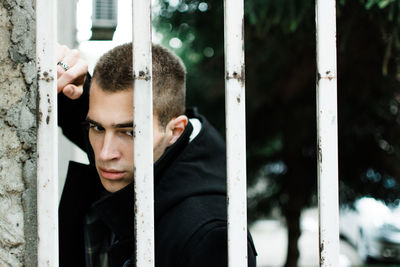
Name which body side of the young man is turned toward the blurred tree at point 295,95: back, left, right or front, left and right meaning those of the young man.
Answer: back

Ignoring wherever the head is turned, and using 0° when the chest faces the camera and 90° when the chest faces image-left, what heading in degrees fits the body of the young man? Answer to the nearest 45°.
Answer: approximately 45°

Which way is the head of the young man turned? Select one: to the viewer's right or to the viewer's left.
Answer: to the viewer's left
